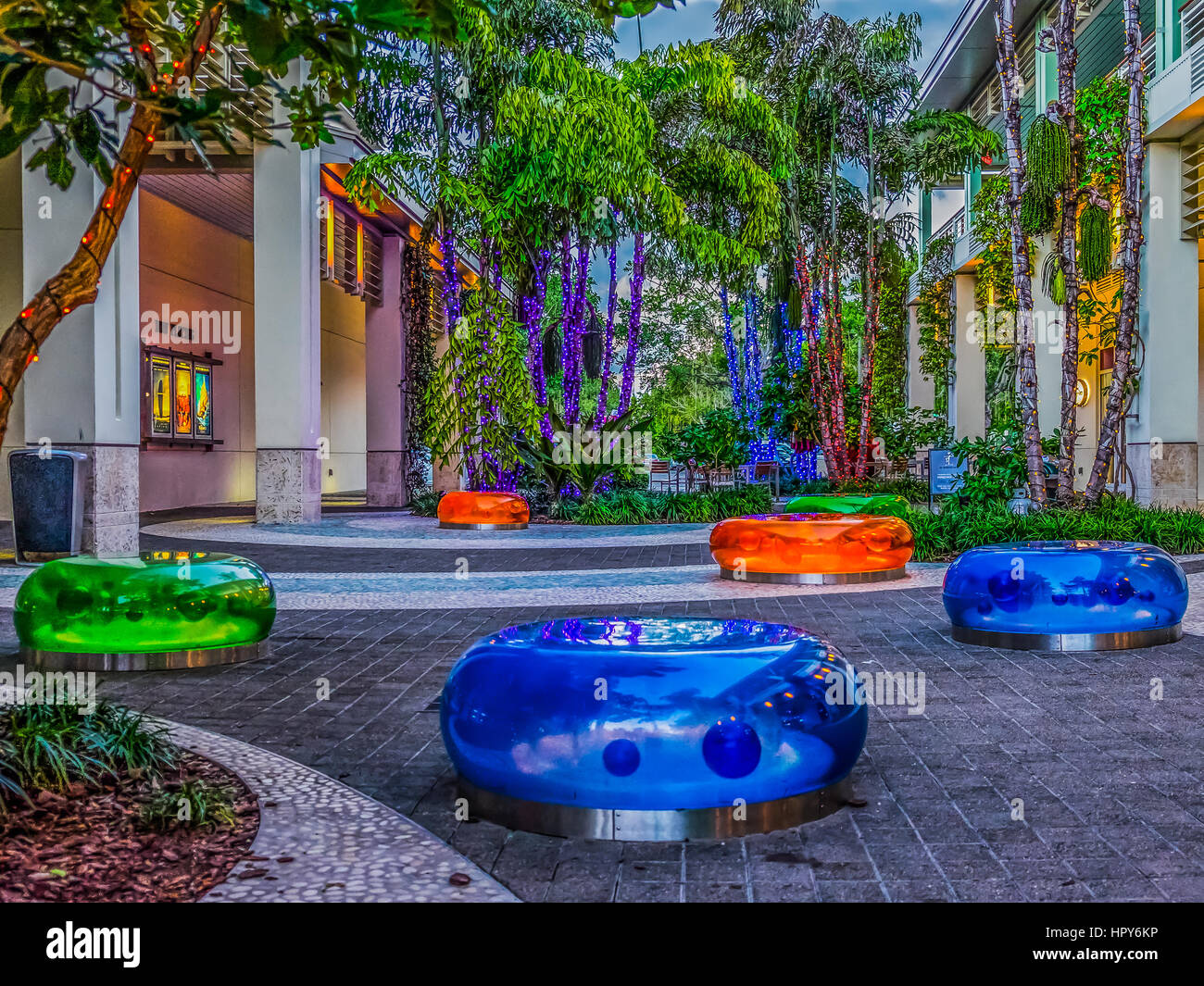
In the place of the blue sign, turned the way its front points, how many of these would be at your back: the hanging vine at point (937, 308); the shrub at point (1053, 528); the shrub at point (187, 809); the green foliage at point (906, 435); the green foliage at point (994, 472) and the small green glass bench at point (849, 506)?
2

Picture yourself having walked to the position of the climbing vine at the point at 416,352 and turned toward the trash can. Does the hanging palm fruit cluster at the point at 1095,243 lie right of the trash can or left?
left

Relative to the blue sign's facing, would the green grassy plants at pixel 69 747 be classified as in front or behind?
in front

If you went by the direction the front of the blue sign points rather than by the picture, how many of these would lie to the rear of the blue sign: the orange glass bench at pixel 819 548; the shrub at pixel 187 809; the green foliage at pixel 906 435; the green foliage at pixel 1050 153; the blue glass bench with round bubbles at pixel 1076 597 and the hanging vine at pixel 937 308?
2

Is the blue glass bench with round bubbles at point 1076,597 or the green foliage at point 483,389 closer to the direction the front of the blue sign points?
the blue glass bench with round bubbles

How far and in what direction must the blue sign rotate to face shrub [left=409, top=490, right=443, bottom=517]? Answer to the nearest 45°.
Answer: approximately 90° to its right

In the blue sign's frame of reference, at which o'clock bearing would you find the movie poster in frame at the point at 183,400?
The movie poster in frame is roughly at 3 o'clock from the blue sign.

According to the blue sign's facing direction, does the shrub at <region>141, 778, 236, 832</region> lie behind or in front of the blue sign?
in front

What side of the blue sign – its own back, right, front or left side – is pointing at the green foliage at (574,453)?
right

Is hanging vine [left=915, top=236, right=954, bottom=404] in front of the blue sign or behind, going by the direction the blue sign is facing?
behind

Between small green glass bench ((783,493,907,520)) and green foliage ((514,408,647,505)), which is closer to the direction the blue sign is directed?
the small green glass bench

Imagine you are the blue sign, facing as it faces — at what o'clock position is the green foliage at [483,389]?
The green foliage is roughly at 3 o'clock from the blue sign.

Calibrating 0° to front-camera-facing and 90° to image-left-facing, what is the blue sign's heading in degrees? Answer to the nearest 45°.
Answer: approximately 0°
